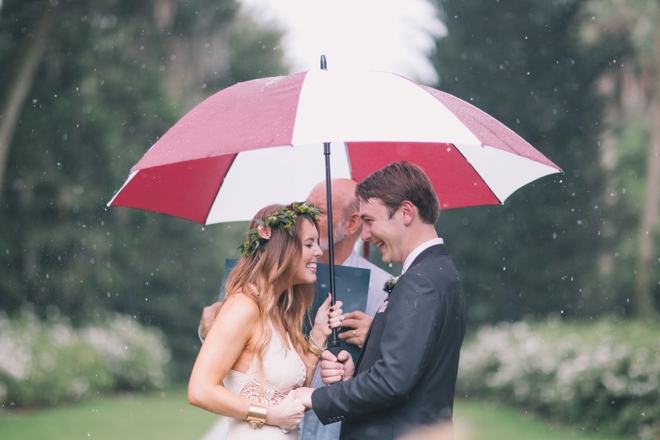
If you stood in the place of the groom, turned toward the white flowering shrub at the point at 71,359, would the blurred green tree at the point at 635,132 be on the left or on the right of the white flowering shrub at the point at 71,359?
right

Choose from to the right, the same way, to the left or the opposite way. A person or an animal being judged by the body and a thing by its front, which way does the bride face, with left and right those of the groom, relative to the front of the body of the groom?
the opposite way

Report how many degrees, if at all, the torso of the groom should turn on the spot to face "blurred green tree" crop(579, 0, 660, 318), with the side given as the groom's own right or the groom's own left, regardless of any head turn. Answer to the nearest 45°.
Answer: approximately 90° to the groom's own right

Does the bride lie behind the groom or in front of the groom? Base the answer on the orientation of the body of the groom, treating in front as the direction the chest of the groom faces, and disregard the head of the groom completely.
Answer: in front

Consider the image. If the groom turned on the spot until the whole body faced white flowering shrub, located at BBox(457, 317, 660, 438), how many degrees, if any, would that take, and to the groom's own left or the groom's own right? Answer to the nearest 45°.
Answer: approximately 90° to the groom's own right

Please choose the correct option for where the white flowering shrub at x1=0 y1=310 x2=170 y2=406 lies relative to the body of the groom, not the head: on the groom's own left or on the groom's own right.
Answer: on the groom's own right

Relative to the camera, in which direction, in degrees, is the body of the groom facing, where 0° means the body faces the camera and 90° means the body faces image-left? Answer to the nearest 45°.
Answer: approximately 90°

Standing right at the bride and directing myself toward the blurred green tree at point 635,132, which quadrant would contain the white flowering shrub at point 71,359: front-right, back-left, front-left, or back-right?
front-left

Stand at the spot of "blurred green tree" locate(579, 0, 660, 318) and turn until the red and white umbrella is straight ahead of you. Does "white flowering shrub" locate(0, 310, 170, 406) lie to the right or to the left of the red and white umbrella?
right

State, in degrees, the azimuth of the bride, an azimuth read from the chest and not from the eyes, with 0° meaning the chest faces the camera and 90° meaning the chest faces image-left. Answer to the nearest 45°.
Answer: approximately 270°

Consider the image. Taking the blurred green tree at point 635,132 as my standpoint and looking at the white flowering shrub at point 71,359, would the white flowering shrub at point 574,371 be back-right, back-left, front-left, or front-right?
front-left

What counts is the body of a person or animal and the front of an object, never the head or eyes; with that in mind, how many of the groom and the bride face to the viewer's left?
1

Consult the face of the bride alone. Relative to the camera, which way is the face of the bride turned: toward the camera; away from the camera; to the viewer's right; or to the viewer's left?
to the viewer's right

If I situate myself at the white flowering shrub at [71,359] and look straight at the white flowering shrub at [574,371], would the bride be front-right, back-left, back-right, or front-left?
front-right
